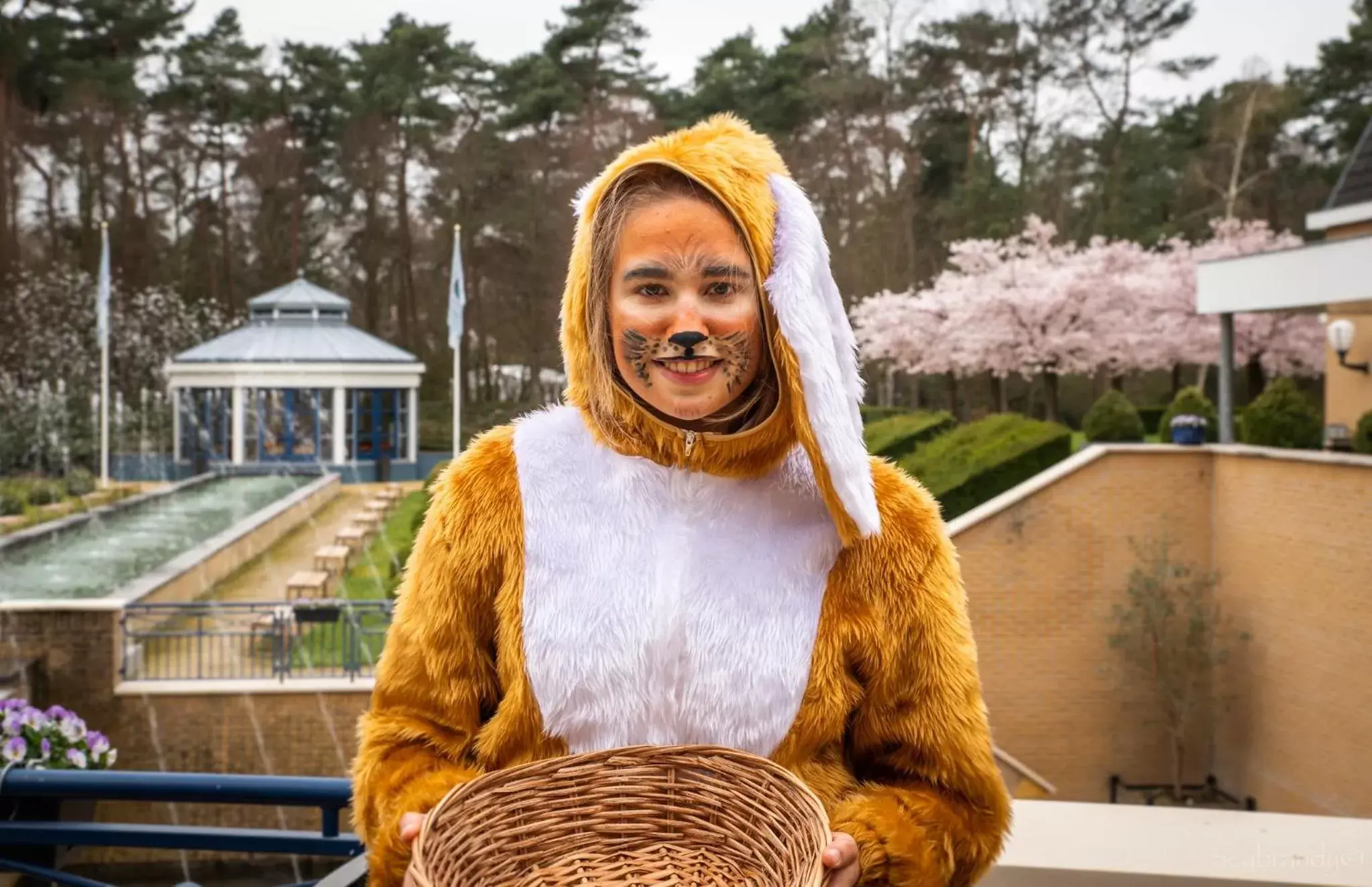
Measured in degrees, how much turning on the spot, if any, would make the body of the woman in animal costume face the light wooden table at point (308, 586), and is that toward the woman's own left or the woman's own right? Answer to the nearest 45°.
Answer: approximately 180°

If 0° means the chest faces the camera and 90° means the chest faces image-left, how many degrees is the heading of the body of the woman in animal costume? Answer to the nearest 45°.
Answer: approximately 0°

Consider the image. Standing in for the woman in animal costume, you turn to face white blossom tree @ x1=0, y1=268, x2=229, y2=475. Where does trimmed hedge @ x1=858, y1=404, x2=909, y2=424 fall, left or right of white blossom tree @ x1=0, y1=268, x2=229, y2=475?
right

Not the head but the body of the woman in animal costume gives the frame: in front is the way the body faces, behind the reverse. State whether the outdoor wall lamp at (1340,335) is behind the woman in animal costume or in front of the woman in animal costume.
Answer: behind

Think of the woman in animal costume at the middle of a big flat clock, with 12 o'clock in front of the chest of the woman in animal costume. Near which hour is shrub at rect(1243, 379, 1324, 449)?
The shrub is roughly at 7 o'clock from the woman in animal costume.

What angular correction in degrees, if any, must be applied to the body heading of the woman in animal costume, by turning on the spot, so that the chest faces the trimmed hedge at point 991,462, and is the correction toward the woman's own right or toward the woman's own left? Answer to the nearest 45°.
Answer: approximately 180°

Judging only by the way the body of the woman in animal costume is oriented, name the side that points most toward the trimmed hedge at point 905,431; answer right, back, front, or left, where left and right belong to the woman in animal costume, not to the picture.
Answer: back

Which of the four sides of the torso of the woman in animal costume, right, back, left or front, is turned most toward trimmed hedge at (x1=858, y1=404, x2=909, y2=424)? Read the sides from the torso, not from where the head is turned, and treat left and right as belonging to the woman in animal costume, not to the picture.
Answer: back

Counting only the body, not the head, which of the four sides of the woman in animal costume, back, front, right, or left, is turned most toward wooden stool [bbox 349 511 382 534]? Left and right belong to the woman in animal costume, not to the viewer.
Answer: back

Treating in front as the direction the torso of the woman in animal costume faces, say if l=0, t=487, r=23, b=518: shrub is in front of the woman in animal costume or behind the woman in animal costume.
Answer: behind
